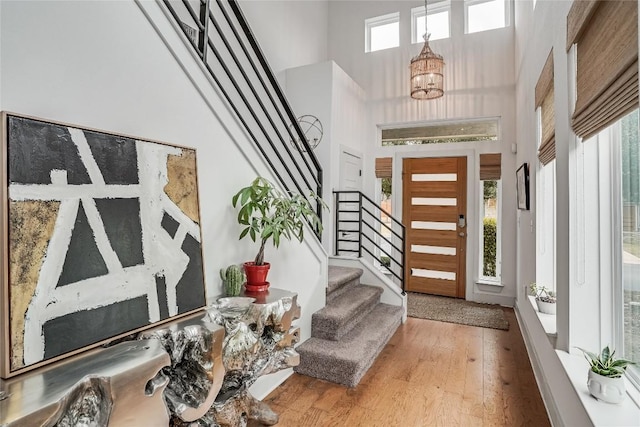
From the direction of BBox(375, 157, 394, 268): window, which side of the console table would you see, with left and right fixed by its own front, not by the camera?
left

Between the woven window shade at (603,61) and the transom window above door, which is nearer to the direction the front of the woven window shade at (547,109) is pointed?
the transom window above door

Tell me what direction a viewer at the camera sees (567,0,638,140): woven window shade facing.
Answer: facing to the left of the viewer

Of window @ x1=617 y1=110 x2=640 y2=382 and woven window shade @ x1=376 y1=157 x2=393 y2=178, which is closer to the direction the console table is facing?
the window

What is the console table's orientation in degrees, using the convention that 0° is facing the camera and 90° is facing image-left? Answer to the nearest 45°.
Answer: approximately 315°

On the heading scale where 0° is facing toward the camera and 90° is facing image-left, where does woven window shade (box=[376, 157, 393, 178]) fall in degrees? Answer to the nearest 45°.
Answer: approximately 0°

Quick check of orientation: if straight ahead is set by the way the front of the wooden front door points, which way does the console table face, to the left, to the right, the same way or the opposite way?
to the left

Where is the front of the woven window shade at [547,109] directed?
to the viewer's left
